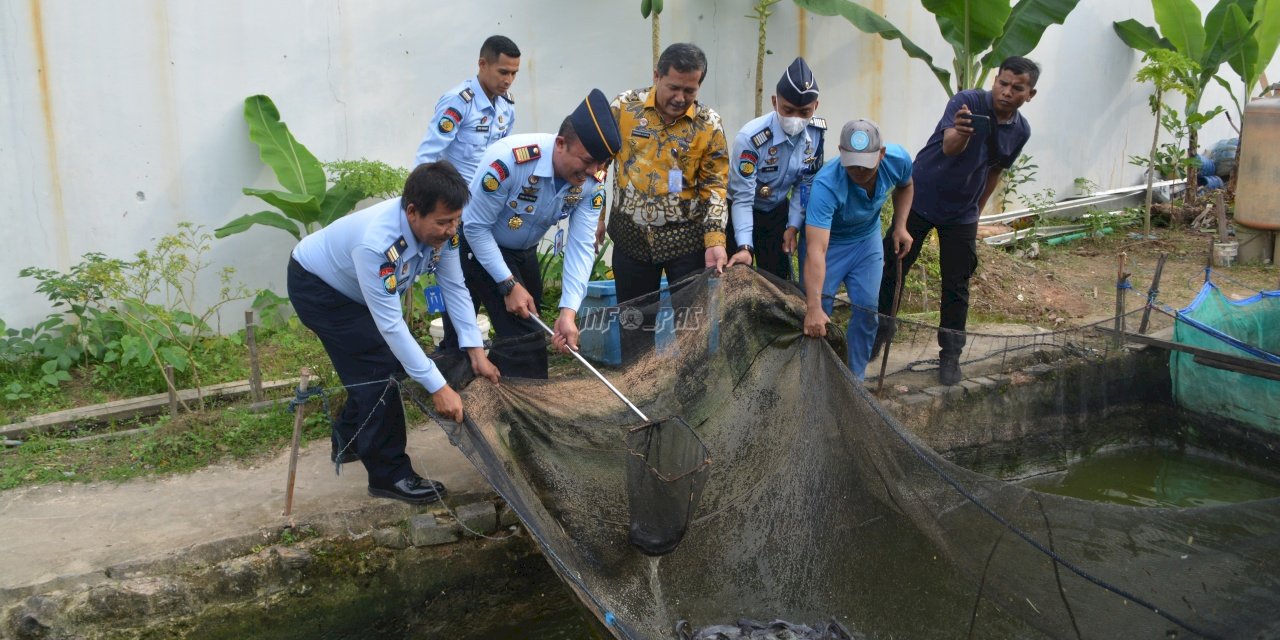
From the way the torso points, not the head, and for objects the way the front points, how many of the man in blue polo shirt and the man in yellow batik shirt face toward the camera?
2

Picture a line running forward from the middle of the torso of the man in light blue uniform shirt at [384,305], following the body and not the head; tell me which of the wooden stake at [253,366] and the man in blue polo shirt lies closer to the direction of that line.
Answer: the man in blue polo shirt

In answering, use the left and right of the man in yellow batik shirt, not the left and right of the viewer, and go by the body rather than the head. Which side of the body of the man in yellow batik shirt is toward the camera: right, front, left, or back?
front

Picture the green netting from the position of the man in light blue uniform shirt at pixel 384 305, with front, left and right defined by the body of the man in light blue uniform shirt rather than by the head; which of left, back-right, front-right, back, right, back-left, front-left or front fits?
front-left

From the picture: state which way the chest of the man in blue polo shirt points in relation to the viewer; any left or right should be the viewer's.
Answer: facing the viewer

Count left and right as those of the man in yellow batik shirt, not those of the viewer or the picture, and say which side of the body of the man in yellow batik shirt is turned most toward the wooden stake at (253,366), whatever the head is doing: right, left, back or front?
right

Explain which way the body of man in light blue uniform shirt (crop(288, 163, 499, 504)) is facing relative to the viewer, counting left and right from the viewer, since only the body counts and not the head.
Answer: facing the viewer and to the right of the viewer
